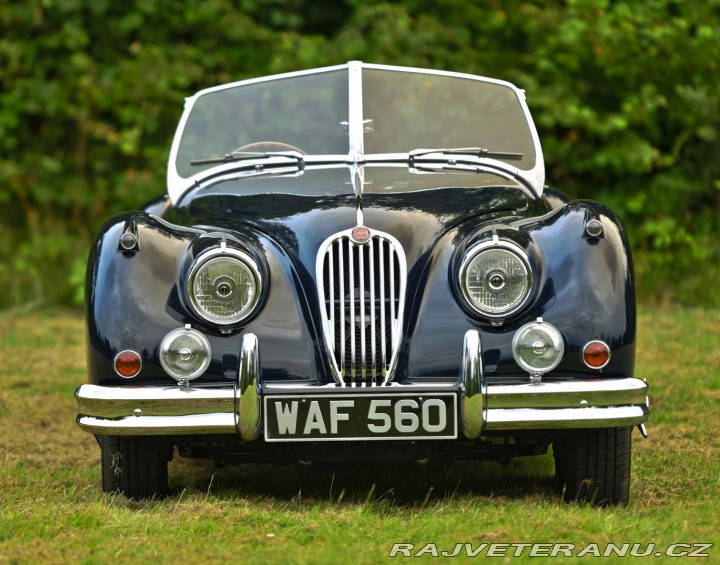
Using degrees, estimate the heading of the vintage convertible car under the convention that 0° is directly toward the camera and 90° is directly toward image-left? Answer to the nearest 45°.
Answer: approximately 0°
